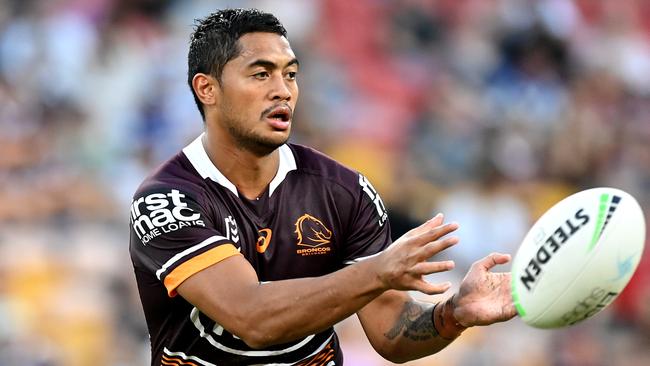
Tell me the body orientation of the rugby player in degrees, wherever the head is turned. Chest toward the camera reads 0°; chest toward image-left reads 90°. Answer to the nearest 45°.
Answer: approximately 315°

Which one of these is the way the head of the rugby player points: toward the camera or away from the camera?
toward the camera

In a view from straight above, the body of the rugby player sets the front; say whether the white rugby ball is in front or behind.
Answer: in front
